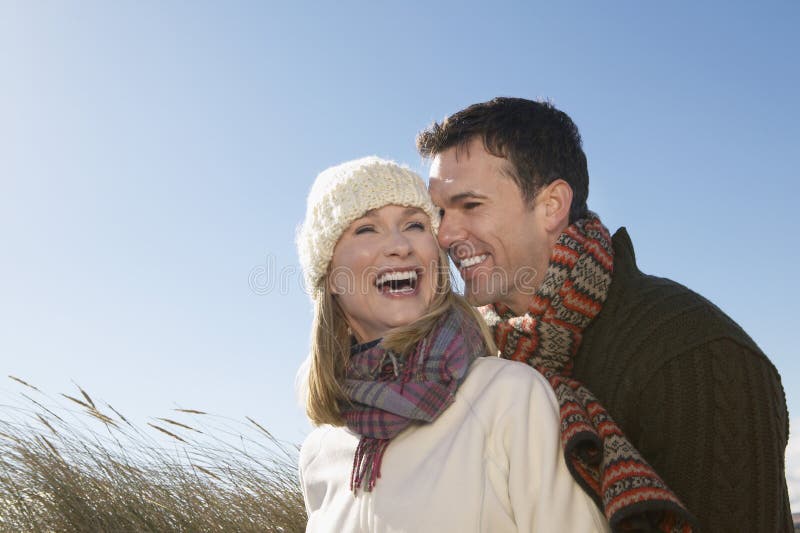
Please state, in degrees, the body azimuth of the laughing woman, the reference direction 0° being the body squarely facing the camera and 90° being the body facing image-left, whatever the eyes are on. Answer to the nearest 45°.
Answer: approximately 45°
